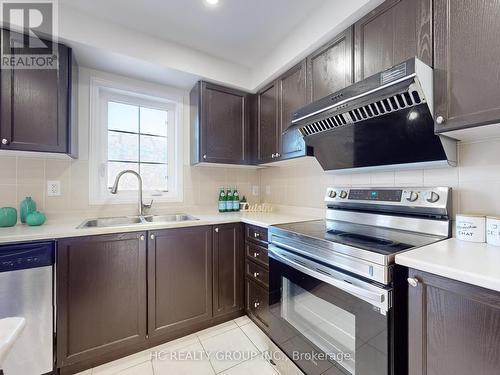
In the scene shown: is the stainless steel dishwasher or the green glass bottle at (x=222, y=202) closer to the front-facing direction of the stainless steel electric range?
the stainless steel dishwasher

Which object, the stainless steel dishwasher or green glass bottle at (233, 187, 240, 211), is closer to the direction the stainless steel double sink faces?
the stainless steel dishwasher

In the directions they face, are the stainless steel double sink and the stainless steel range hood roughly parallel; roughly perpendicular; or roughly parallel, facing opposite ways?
roughly perpendicular

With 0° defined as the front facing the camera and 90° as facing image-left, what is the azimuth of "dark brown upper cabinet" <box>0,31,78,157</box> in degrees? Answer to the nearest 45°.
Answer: approximately 0°

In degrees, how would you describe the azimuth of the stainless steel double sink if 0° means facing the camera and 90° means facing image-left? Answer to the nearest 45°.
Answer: approximately 0°

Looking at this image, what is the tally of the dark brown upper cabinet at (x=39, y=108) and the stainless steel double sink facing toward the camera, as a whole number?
2

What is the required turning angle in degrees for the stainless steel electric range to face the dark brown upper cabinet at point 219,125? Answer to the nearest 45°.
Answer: approximately 90° to its right

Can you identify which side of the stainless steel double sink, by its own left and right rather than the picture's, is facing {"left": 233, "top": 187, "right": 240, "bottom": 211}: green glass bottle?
left

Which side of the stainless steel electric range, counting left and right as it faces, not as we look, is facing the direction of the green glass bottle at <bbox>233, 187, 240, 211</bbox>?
right
